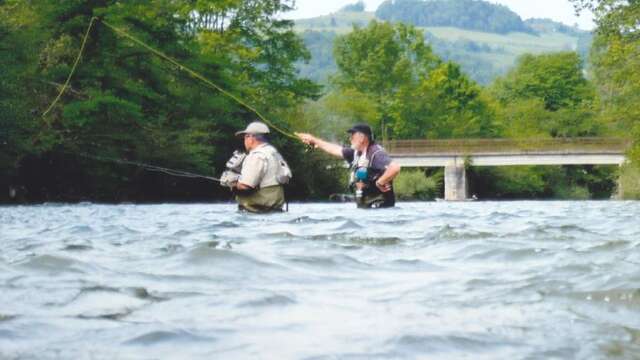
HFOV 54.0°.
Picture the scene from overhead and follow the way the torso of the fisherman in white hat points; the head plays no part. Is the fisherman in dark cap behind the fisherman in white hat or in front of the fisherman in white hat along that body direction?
behind

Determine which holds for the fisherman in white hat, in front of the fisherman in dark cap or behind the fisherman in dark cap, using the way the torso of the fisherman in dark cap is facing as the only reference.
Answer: in front

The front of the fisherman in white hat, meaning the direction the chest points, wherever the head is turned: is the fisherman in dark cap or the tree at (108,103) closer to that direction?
the tree

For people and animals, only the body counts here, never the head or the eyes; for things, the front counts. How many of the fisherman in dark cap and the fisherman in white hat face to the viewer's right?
0

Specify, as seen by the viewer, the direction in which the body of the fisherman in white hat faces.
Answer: to the viewer's left

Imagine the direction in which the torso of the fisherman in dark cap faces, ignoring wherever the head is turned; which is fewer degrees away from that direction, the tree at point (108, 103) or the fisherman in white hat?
the fisherman in white hat

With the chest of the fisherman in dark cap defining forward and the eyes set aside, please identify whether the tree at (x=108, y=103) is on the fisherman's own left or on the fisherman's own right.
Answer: on the fisherman's own right

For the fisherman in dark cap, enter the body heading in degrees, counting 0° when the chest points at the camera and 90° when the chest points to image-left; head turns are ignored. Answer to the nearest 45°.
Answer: approximately 45°

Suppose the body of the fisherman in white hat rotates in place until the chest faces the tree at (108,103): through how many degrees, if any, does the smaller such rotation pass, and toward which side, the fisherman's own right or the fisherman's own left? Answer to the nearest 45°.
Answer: approximately 90° to the fisherman's own right
